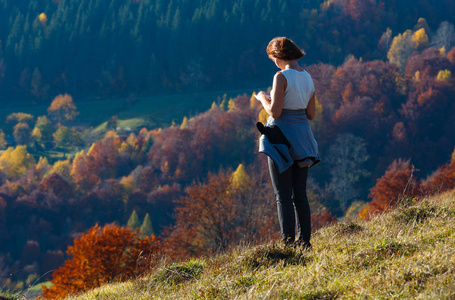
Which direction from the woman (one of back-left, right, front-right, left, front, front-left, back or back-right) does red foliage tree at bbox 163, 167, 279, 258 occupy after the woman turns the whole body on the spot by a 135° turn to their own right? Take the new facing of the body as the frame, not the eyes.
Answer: left

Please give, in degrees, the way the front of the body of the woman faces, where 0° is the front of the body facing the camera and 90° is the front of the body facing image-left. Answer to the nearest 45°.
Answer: approximately 135°

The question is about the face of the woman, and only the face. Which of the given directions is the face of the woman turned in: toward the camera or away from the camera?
away from the camera

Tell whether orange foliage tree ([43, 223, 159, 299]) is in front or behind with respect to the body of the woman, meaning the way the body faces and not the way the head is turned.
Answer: in front
